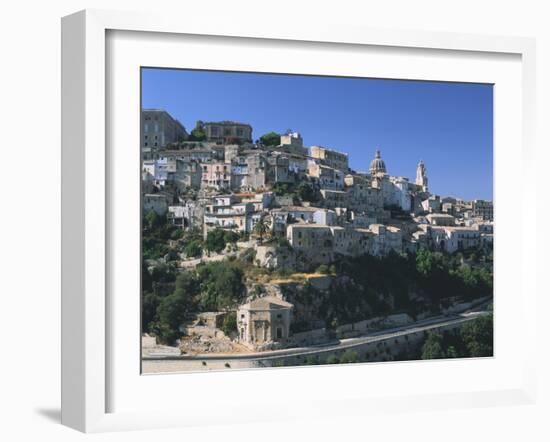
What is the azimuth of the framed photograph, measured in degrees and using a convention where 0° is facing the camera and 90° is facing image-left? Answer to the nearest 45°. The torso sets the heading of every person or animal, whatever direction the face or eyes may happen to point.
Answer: approximately 315°
